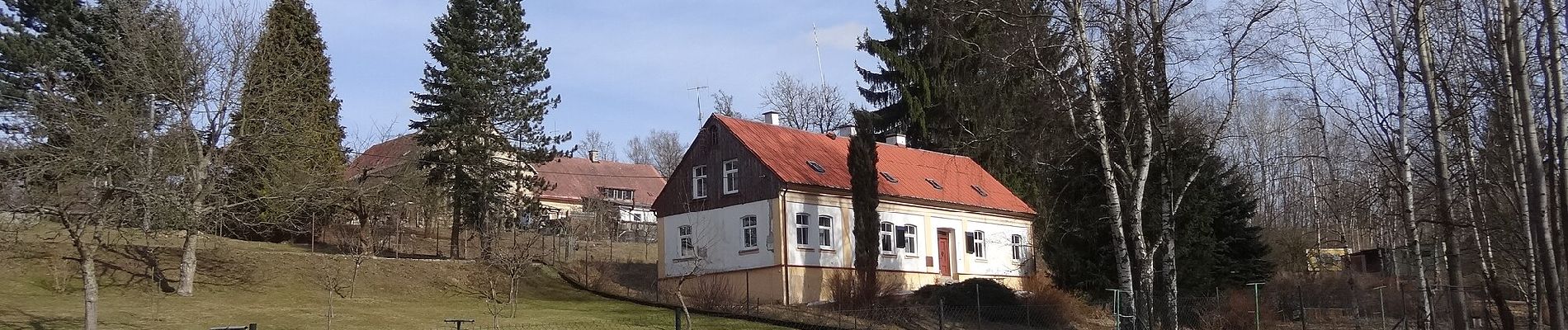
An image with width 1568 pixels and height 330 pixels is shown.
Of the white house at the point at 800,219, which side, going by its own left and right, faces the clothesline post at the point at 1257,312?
front

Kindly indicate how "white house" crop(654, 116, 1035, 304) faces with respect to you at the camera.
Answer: facing the viewer and to the right of the viewer

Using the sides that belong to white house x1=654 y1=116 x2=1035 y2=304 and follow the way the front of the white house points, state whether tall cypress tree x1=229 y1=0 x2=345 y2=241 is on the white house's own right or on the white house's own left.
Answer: on the white house's own right

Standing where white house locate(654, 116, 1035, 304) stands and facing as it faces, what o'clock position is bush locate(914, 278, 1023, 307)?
The bush is roughly at 12 o'clock from the white house.

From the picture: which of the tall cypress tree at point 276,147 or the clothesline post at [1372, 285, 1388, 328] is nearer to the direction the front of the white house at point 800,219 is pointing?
the clothesline post

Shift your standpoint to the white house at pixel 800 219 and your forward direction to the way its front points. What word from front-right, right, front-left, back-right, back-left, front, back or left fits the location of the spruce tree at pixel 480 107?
back-right

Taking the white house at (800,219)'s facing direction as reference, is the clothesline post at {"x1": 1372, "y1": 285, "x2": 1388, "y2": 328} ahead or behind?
ahead

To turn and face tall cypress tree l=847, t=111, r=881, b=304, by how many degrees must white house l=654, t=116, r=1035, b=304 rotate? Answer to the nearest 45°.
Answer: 0° — it already faces it

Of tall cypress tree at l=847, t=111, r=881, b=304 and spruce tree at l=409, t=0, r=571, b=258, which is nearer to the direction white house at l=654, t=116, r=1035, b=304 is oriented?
the tall cypress tree

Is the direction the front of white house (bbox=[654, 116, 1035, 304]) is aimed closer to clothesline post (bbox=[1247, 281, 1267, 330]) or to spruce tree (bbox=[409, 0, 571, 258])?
the clothesline post
